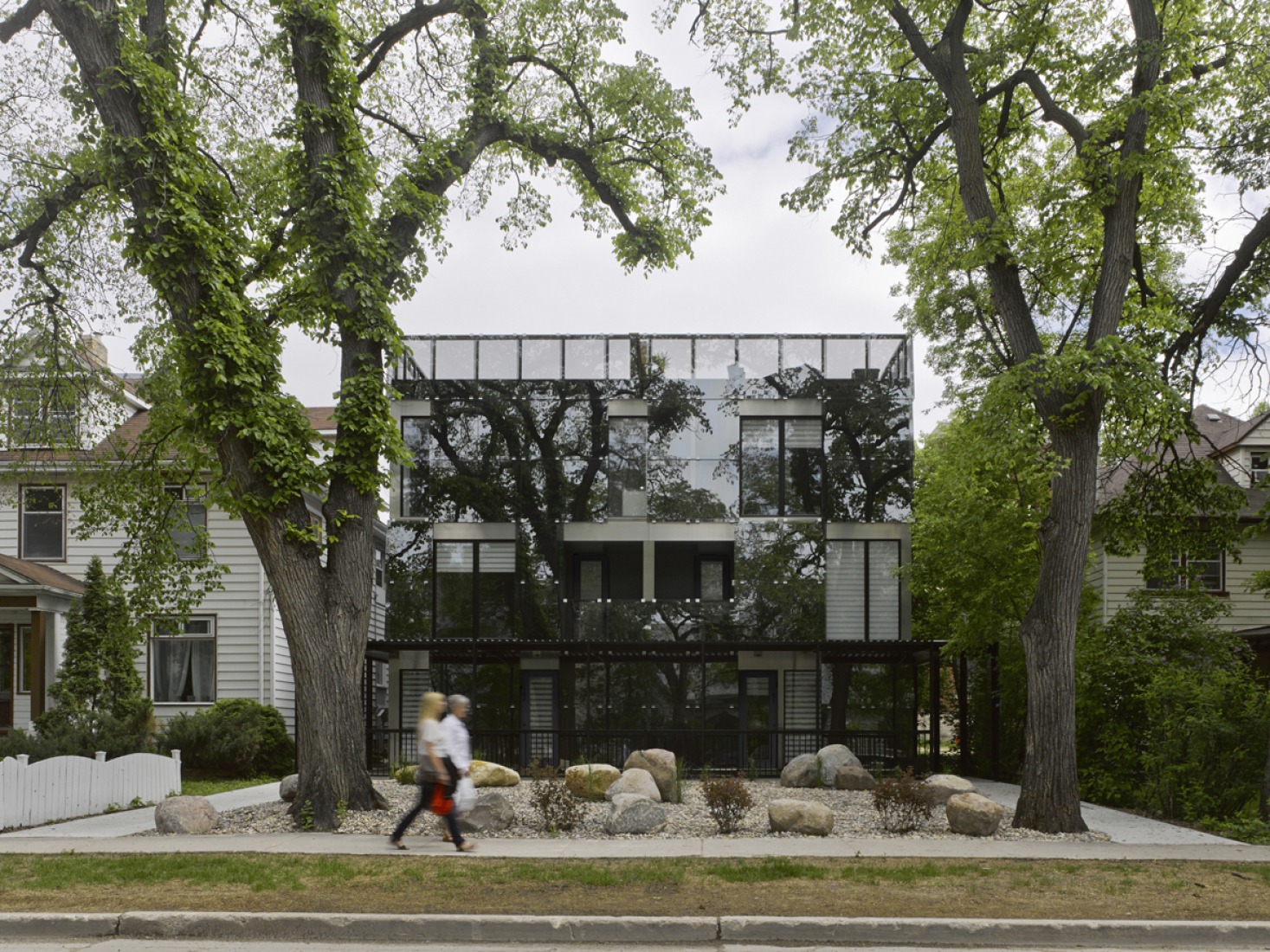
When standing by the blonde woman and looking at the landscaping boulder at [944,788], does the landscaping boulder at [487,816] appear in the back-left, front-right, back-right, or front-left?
front-left

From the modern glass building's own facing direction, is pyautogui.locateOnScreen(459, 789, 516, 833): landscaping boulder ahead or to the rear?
ahead

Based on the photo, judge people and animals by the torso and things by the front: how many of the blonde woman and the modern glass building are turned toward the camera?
1

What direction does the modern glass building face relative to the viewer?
toward the camera

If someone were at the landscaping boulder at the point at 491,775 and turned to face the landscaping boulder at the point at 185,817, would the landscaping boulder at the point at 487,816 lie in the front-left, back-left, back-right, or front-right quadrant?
front-left

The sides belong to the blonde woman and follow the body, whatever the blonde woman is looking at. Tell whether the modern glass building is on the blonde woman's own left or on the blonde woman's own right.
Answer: on the blonde woman's own left

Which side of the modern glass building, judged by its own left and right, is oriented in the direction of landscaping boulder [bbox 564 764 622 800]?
front

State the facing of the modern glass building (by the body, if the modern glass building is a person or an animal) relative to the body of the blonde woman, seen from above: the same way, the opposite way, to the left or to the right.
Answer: to the right

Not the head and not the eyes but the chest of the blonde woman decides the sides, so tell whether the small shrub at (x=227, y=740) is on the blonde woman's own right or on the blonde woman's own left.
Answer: on the blonde woman's own left
